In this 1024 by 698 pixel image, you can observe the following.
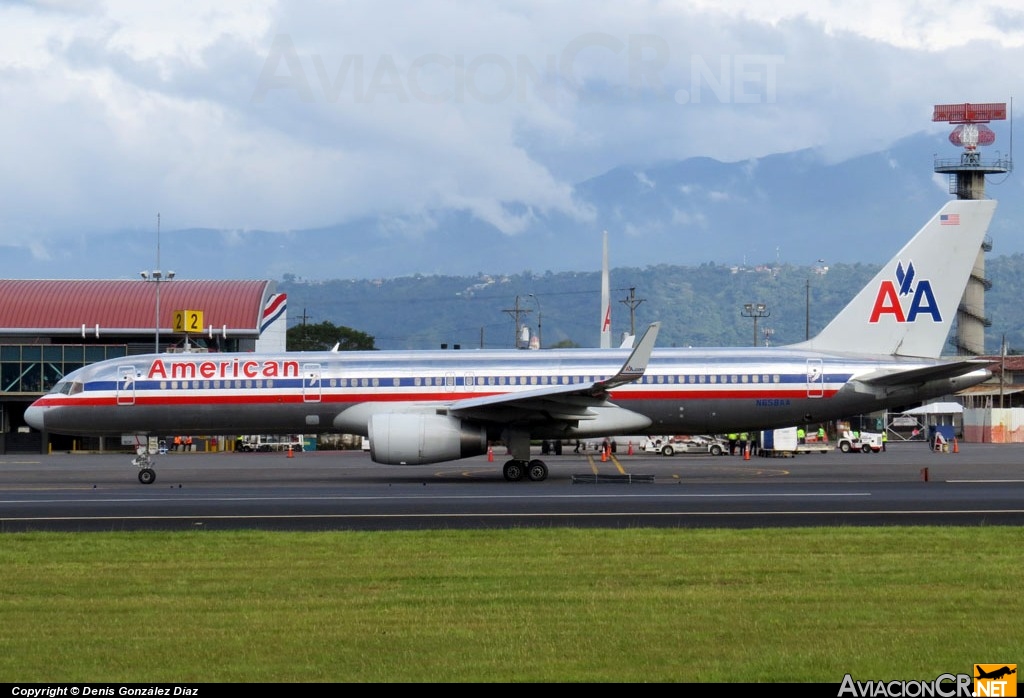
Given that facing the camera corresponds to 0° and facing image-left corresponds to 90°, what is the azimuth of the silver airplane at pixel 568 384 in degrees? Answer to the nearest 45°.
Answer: approximately 90°
